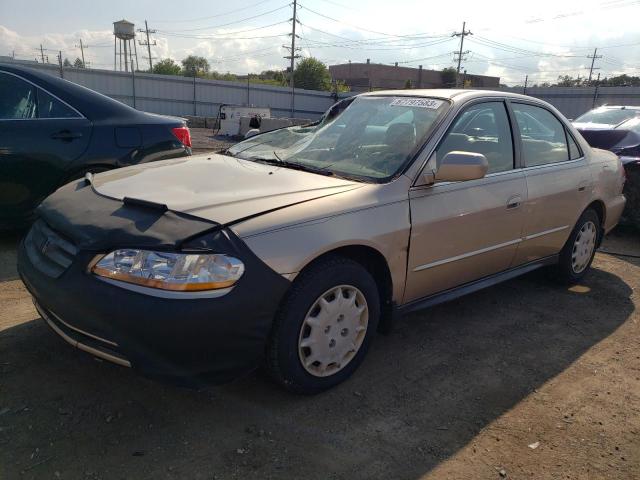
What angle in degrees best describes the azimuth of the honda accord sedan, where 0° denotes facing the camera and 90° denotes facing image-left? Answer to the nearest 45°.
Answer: approximately 45°

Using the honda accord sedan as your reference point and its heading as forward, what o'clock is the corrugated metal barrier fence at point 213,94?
The corrugated metal barrier fence is roughly at 4 o'clock from the honda accord sedan.
